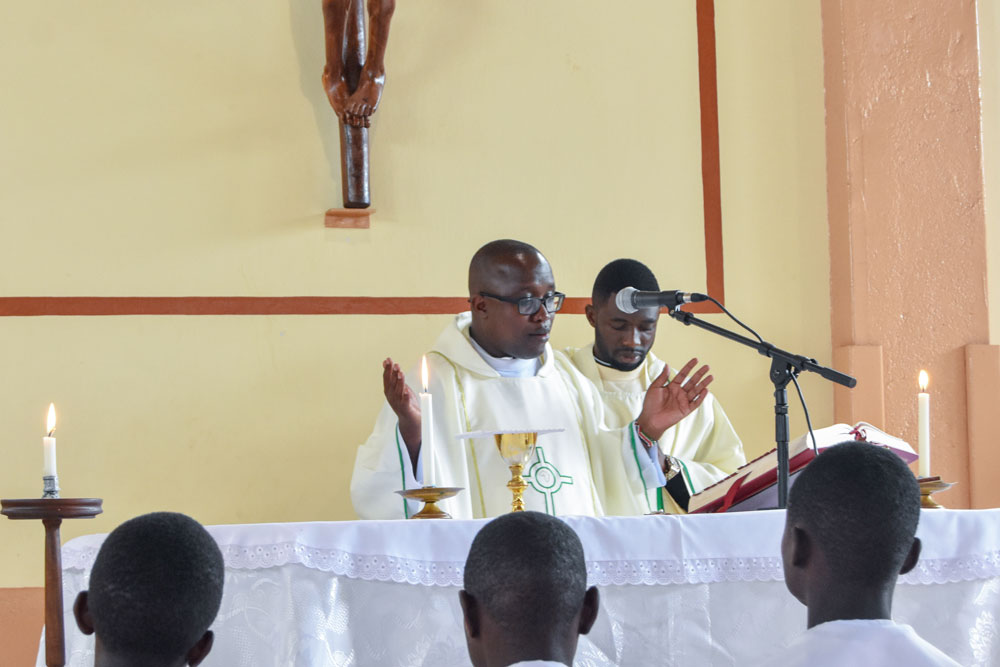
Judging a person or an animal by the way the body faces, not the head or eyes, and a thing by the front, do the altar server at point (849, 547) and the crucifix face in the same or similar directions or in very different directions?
very different directions

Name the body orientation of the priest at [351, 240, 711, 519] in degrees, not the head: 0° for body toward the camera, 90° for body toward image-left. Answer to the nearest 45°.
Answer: approximately 315°

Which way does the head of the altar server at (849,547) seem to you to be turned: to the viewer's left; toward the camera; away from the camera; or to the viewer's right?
away from the camera

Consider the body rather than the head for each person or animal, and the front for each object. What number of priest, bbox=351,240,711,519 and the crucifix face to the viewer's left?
0

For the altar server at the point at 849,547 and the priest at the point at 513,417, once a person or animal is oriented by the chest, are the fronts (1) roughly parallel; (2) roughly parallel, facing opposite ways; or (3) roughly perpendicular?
roughly parallel, facing opposite ways

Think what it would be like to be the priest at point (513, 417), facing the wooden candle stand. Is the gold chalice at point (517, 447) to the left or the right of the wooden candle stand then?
left

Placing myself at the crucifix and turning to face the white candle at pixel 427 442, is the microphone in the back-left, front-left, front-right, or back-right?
front-left

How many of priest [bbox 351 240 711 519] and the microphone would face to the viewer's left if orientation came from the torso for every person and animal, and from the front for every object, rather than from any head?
1

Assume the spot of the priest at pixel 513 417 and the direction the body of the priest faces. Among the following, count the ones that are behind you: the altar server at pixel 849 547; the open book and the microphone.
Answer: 0

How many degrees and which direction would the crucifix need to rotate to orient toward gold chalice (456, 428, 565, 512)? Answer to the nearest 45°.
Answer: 0° — it already faces it

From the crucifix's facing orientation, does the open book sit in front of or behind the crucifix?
in front

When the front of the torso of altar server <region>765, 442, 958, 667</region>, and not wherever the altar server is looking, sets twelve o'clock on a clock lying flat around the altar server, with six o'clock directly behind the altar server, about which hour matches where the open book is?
The open book is roughly at 1 o'clock from the altar server.

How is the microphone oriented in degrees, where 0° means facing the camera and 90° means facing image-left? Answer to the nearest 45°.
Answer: approximately 90°

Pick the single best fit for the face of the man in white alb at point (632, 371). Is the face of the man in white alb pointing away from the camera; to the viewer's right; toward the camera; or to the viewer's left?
toward the camera

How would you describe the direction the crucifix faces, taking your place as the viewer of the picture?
facing the viewer

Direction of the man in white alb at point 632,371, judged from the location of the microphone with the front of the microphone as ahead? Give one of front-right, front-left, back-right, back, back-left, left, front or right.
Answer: right
